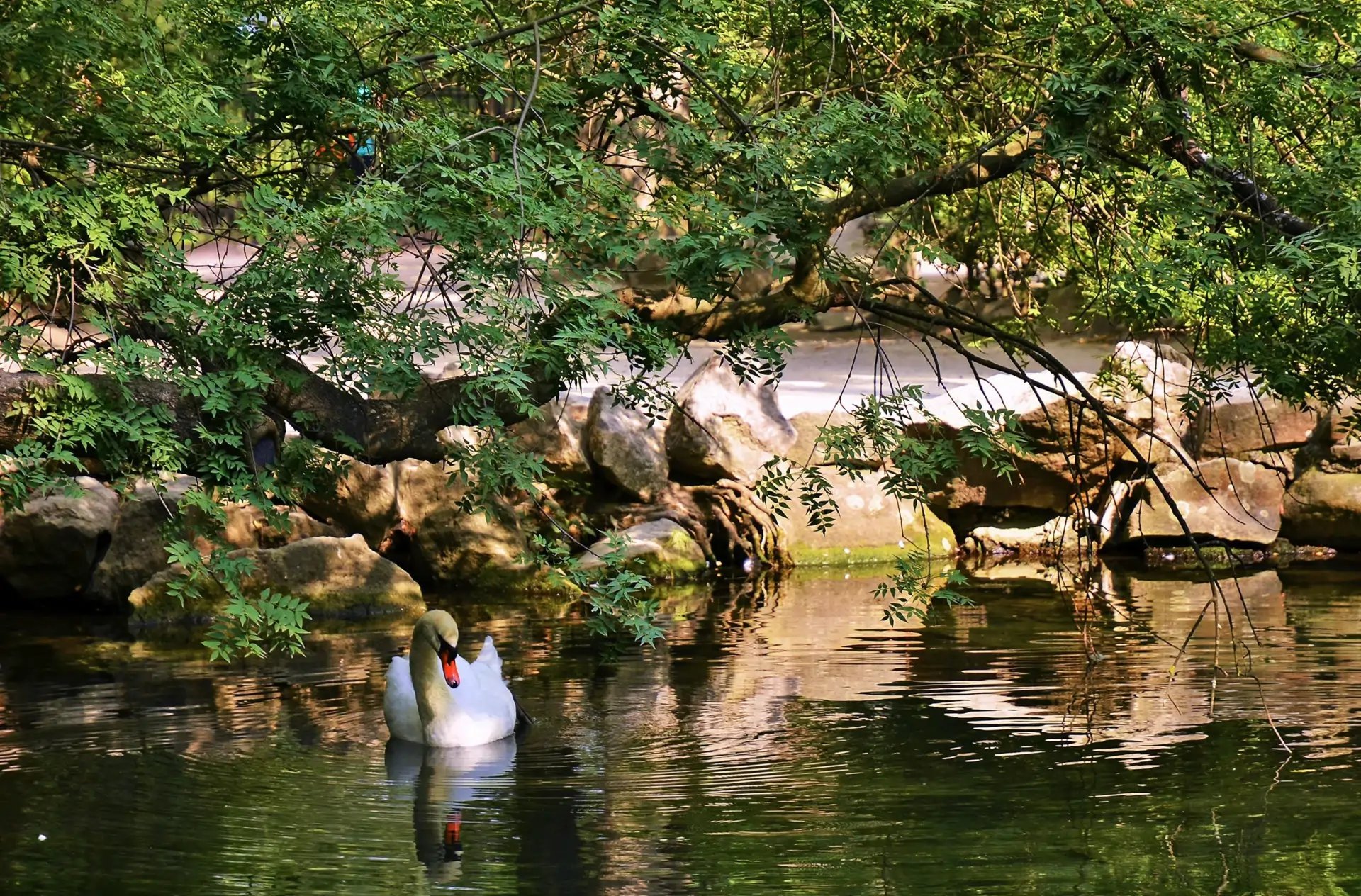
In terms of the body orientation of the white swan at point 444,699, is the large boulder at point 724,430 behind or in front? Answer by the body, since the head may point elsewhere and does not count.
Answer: behind

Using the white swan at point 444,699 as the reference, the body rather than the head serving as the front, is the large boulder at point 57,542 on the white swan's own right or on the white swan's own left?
on the white swan's own right

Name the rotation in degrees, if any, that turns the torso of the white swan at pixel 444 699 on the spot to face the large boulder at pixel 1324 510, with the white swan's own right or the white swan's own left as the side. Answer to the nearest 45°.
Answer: approximately 180°

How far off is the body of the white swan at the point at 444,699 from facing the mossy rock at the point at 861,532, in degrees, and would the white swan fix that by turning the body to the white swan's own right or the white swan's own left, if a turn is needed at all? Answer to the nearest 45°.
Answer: approximately 180°

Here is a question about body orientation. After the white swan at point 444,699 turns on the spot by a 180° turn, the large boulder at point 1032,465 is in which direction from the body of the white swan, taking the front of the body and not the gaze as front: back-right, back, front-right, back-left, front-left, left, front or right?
front

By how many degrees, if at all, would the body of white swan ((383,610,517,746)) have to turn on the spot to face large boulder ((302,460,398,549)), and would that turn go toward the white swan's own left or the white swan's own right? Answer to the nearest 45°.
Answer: approximately 135° to the white swan's own right

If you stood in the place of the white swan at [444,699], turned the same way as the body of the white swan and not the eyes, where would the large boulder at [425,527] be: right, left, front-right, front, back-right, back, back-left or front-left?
back-right

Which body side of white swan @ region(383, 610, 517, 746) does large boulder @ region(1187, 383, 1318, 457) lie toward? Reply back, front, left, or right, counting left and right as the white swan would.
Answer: back

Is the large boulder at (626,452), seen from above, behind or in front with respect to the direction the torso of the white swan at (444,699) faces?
behind

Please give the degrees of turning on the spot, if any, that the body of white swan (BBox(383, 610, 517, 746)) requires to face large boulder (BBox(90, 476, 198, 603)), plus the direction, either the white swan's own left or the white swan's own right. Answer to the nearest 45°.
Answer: approximately 135° to the white swan's own right

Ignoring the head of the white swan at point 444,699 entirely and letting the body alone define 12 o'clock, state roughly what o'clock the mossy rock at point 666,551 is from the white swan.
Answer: The mossy rock is roughly at 5 o'clock from the white swan.

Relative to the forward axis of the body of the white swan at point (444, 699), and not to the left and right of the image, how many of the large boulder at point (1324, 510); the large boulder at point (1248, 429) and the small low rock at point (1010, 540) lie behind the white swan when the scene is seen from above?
3
